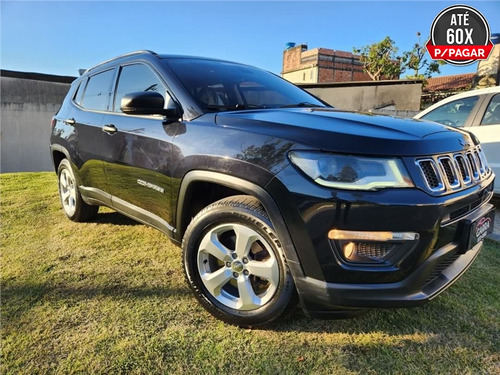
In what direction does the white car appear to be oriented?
to the viewer's left

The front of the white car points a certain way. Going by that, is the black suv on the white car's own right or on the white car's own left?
on the white car's own left

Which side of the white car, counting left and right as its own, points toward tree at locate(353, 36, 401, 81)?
right

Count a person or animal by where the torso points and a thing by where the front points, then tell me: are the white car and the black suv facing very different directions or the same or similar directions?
very different directions

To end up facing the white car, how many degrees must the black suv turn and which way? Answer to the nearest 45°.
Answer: approximately 90° to its left

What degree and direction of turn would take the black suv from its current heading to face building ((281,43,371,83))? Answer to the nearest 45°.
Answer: approximately 135° to its left

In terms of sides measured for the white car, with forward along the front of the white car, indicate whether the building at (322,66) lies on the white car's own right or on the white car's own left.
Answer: on the white car's own right

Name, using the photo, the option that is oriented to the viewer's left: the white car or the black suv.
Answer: the white car

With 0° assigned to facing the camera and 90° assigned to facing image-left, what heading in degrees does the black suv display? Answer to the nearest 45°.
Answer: approximately 315°

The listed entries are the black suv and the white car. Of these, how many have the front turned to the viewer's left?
1
